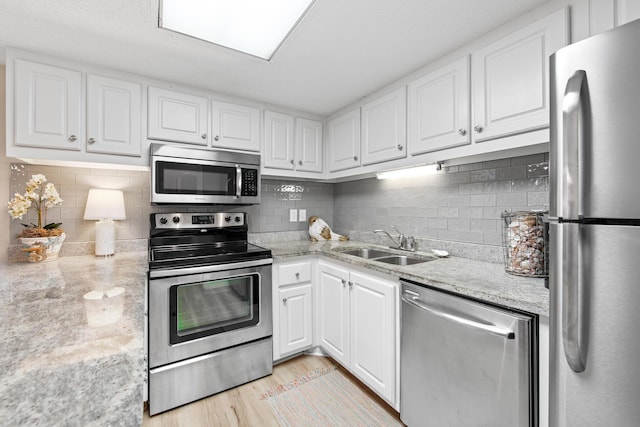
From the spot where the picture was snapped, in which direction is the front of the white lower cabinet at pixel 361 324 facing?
facing the viewer and to the left of the viewer

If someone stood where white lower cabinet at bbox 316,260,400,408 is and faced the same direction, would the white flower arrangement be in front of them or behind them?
in front

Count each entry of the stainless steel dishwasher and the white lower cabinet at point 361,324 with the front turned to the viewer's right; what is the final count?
0

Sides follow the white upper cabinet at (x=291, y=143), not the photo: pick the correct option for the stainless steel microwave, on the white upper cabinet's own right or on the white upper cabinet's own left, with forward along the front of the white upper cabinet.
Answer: on the white upper cabinet's own right

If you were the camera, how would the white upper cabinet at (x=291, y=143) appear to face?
facing the viewer and to the right of the viewer

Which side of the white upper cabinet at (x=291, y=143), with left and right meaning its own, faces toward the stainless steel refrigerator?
front

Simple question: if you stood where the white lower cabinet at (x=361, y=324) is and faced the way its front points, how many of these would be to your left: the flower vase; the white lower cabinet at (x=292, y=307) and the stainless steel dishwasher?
1

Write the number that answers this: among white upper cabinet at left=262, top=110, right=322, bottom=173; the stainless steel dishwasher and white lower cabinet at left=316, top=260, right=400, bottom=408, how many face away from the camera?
0

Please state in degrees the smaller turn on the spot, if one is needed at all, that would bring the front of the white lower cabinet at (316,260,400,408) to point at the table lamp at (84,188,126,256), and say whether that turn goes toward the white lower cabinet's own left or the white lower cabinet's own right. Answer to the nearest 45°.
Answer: approximately 45° to the white lower cabinet's own right

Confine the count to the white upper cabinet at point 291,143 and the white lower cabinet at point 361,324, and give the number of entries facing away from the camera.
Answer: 0

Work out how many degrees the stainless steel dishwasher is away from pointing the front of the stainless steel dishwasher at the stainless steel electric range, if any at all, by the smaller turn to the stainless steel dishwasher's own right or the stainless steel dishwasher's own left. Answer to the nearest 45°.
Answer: approximately 45° to the stainless steel dishwasher's own right

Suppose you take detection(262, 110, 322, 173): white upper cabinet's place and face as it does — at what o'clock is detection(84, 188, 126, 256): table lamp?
The table lamp is roughly at 4 o'clock from the white upper cabinet.

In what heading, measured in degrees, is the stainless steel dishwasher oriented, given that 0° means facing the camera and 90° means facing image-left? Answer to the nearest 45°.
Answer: approximately 45°

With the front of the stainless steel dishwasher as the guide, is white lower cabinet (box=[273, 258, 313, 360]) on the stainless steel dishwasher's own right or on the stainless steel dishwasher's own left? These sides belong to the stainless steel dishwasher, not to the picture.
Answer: on the stainless steel dishwasher's own right

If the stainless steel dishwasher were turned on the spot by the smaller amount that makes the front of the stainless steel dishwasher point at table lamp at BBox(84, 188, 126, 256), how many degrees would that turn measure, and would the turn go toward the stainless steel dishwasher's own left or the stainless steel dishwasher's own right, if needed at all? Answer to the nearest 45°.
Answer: approximately 45° to the stainless steel dishwasher's own right
